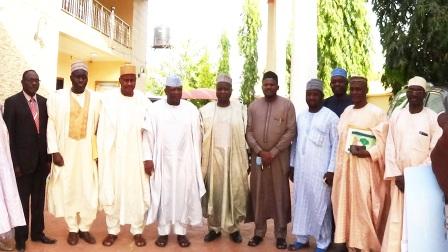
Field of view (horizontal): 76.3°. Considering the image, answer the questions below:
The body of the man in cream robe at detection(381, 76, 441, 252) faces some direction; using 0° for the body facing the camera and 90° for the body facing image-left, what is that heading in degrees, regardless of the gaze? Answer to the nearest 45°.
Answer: approximately 0°

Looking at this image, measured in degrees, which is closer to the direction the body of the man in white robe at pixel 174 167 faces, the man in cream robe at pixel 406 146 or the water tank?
the man in cream robe

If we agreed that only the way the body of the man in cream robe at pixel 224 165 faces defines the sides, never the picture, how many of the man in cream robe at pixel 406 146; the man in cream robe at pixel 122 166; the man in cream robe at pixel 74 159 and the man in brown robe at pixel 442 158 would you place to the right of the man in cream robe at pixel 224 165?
2

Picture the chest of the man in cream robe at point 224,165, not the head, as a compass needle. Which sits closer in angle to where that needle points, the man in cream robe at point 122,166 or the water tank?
the man in cream robe

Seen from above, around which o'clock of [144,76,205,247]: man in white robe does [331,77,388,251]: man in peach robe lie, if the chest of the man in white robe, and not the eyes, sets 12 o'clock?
The man in peach robe is roughly at 10 o'clock from the man in white robe.
